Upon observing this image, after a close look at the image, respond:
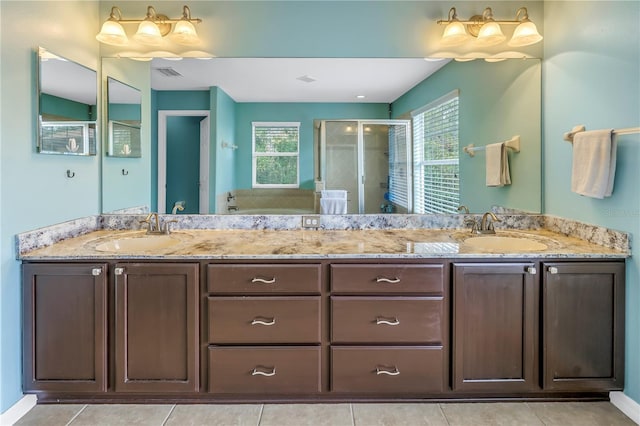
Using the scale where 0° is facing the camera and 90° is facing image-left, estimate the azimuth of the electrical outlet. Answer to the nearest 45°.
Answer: approximately 0°

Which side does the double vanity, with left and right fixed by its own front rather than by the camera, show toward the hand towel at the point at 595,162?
left

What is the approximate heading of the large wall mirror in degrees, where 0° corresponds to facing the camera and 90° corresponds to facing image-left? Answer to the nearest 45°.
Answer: approximately 0°

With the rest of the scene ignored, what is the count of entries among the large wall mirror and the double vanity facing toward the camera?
2

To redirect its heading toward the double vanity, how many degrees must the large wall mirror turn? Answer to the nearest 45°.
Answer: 0° — it already faces it
